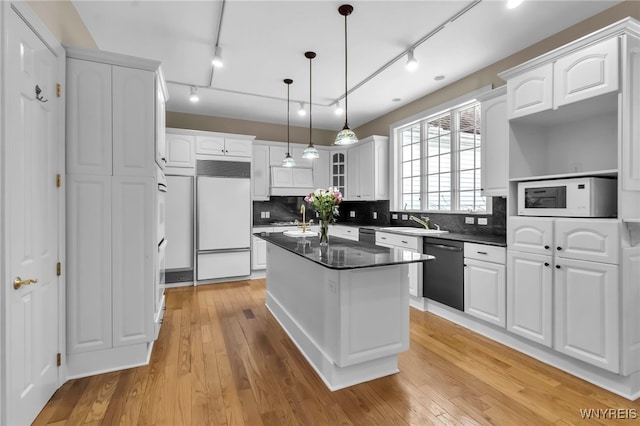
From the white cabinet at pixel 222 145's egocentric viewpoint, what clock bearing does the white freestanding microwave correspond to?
The white freestanding microwave is roughly at 11 o'clock from the white cabinet.

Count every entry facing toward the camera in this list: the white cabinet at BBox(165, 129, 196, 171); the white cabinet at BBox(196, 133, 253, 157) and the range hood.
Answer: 3

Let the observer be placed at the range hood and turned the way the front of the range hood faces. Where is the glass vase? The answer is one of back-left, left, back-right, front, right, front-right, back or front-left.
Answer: front

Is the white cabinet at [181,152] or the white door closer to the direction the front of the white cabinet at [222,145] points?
the white door

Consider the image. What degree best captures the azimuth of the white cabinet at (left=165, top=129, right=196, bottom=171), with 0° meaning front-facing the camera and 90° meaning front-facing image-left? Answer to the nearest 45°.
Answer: approximately 0°

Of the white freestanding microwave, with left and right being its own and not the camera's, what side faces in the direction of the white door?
front

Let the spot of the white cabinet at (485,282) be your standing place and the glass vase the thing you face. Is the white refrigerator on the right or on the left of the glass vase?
right

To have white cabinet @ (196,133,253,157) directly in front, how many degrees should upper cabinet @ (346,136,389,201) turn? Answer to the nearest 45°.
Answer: approximately 45° to its right

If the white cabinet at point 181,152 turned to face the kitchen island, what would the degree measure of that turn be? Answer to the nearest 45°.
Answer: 0° — it already faces it

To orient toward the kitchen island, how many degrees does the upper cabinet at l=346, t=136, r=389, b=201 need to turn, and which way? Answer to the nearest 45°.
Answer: approximately 45° to its left

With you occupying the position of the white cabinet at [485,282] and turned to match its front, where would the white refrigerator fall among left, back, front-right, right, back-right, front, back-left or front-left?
front-right

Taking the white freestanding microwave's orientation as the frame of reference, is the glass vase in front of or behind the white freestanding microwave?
in front

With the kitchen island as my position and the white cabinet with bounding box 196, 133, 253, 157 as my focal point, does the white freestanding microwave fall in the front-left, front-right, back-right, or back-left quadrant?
back-right

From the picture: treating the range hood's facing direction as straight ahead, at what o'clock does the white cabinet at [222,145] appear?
The white cabinet is roughly at 2 o'clock from the range hood.

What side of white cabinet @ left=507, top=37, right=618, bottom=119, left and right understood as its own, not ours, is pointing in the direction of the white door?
front

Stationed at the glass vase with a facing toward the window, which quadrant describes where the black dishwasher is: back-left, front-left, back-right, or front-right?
front-right

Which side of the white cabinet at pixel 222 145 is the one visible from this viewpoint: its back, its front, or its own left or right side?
front

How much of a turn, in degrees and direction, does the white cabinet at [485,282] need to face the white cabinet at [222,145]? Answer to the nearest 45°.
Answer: approximately 45° to its right
